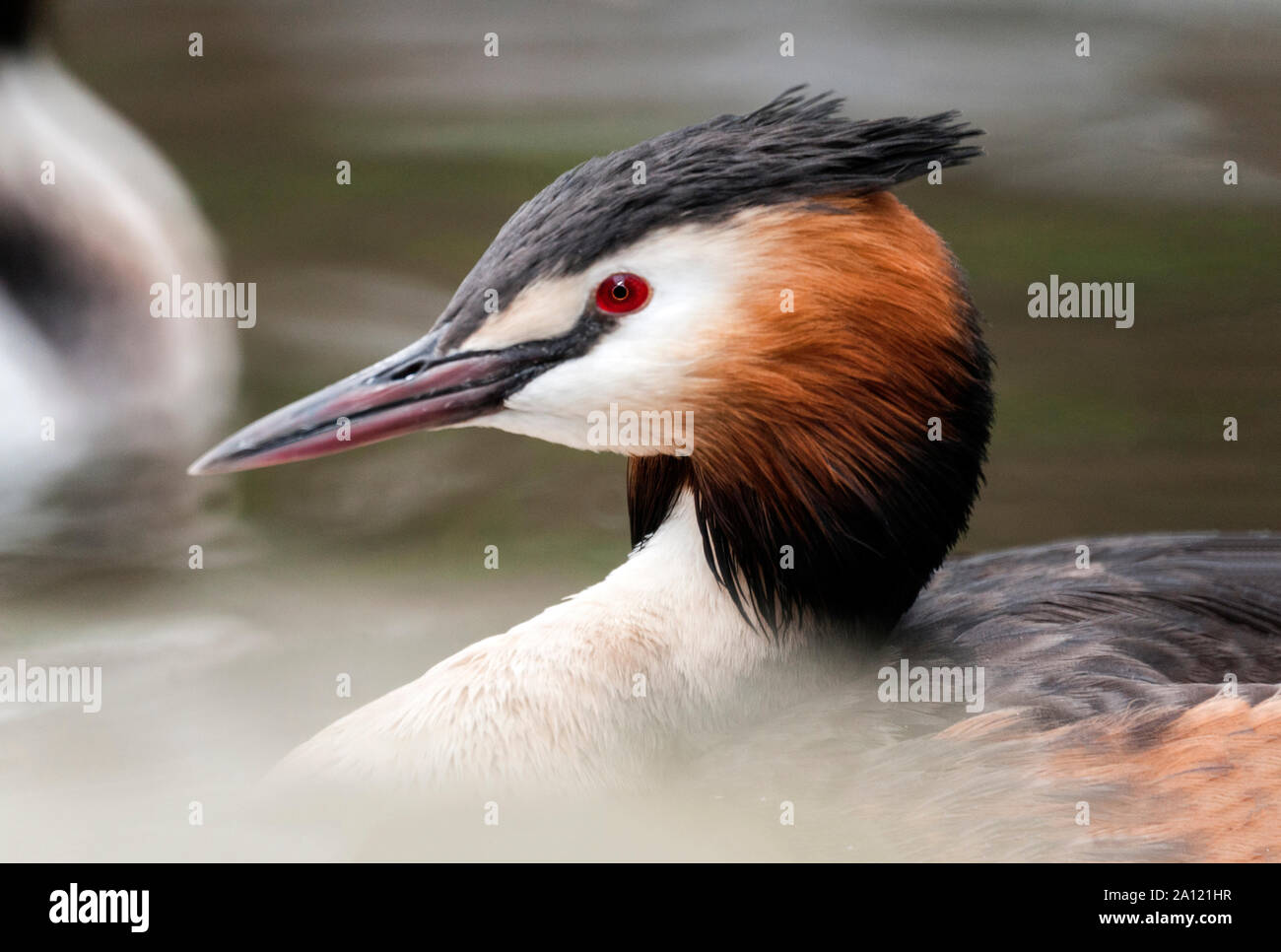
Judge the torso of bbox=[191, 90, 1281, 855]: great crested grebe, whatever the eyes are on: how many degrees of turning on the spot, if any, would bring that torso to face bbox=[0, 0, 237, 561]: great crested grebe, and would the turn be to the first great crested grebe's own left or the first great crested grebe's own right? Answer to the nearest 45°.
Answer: approximately 45° to the first great crested grebe's own right

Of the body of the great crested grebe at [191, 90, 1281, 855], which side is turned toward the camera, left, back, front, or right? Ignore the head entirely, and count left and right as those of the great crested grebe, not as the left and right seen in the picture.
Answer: left
